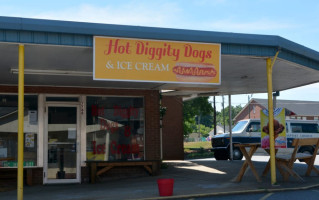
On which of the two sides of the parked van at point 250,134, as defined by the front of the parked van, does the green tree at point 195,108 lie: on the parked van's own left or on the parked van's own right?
on the parked van's own right

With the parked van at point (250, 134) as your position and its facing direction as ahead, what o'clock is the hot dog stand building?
The hot dog stand building is roughly at 11 o'clock from the parked van.

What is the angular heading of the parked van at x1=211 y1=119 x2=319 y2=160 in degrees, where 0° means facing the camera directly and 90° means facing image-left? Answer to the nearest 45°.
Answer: approximately 45°

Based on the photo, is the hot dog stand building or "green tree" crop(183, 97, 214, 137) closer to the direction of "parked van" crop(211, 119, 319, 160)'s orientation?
the hot dog stand building
